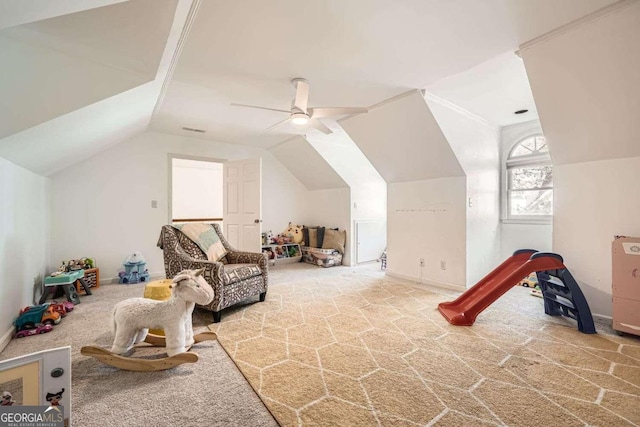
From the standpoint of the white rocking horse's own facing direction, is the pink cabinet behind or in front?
in front

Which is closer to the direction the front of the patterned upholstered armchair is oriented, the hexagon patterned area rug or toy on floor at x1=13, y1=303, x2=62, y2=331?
the hexagon patterned area rug

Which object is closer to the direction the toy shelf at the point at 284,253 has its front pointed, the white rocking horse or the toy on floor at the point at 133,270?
the white rocking horse

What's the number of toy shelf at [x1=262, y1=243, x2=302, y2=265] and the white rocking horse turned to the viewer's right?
1

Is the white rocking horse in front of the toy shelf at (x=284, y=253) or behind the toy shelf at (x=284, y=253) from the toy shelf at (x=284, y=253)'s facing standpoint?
in front

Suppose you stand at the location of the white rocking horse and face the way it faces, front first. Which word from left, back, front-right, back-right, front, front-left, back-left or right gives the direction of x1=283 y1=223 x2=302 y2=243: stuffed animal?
front-left

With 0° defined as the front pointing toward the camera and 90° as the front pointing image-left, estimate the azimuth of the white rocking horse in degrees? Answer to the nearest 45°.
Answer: approximately 270°

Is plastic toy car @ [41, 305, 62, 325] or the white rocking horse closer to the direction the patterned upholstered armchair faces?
the white rocking horse

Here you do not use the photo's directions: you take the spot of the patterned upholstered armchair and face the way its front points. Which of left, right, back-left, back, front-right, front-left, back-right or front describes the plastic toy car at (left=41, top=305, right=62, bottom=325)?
back-right

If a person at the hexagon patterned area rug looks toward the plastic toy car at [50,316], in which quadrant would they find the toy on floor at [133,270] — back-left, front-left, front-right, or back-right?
front-right

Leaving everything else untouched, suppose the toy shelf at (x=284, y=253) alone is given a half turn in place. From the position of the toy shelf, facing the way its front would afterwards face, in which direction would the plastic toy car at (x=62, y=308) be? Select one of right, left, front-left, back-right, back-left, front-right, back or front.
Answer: back-left

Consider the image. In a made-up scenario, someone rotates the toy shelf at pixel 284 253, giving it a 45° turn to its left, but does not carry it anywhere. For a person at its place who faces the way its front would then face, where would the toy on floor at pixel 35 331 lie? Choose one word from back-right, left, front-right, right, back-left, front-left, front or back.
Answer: right

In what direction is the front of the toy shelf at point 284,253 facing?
toward the camera

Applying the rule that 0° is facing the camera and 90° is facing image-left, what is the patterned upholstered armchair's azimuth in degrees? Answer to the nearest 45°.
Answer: approximately 315°

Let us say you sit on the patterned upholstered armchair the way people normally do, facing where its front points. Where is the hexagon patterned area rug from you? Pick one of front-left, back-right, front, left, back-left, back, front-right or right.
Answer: front

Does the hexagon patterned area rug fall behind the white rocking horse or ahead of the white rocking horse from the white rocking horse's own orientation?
ahead

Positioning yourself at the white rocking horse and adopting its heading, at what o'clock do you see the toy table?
The toy table is roughly at 8 o'clock from the white rocking horse.

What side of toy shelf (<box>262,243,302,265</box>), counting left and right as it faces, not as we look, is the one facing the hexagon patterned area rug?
front

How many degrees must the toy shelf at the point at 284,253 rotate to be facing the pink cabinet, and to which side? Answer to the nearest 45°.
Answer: approximately 45° to its left

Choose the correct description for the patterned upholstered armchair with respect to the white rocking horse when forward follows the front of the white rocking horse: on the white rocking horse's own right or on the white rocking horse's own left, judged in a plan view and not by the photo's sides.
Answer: on the white rocking horse's own left
